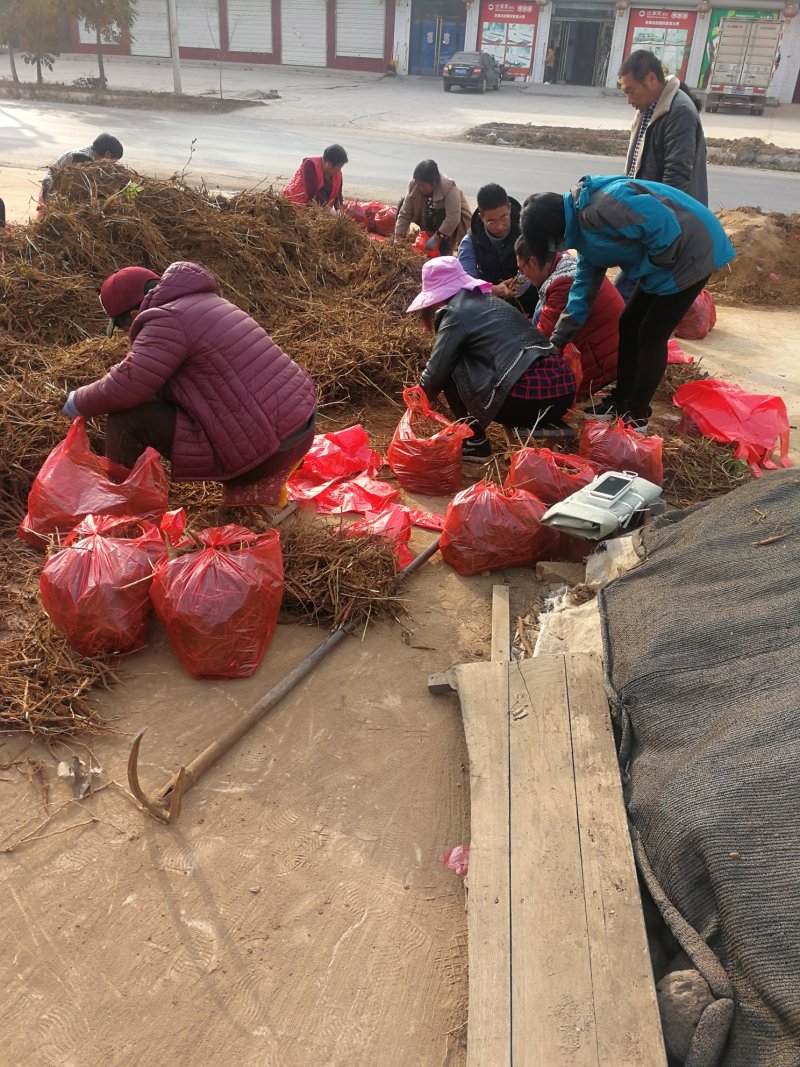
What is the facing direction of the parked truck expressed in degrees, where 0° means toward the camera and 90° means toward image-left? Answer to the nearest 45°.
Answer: approximately 180°

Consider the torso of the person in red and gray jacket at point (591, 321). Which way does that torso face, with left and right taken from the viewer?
facing to the left of the viewer

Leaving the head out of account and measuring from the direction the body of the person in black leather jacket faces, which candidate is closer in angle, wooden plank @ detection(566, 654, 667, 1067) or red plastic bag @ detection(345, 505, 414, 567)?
the red plastic bag

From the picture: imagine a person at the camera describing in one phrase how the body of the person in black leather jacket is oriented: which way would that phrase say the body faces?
to the viewer's left

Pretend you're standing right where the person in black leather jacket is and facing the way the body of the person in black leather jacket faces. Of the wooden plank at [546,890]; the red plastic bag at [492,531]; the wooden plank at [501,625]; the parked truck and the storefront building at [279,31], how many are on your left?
3

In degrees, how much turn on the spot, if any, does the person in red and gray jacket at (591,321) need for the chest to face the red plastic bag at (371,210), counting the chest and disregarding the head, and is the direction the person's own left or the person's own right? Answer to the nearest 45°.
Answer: approximately 45° to the person's own right

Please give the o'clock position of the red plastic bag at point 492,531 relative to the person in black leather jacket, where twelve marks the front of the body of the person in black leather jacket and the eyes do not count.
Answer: The red plastic bag is roughly at 9 o'clock from the person in black leather jacket.

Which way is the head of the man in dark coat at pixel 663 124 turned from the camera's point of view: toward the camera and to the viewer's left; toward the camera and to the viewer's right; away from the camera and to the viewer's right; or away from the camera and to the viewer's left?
toward the camera and to the viewer's left

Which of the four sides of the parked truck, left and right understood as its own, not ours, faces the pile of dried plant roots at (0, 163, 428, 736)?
back

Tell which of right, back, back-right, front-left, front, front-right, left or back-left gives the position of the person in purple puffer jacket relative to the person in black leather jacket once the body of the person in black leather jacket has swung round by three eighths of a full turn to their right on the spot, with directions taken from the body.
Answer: back

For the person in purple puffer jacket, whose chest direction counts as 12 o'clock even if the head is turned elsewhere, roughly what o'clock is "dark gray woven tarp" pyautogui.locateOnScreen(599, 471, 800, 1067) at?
The dark gray woven tarp is roughly at 8 o'clock from the person in purple puffer jacket.

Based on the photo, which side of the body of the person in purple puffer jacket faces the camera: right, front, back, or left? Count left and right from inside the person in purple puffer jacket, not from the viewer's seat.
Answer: left
